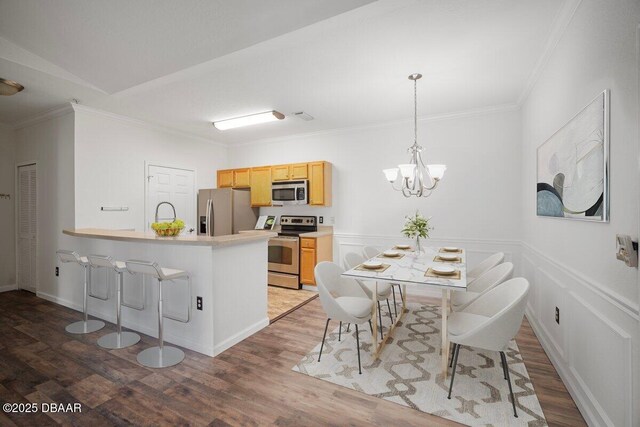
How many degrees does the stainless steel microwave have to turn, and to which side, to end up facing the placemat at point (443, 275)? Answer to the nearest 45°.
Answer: approximately 90° to its left

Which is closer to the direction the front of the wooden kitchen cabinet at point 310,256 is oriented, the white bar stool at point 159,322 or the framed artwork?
the white bar stool

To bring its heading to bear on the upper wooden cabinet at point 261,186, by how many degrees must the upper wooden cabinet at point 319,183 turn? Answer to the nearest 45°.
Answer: approximately 90° to its right

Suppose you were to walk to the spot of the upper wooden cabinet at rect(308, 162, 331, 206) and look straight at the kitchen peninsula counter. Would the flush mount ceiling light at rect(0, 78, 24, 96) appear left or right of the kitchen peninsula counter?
right

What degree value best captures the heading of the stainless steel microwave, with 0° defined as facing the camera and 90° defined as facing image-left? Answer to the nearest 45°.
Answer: approximately 45°

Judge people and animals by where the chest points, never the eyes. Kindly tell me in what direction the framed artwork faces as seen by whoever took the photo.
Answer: facing to the left of the viewer

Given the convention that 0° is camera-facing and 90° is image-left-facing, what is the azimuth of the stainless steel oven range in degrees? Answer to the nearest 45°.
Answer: approximately 45°

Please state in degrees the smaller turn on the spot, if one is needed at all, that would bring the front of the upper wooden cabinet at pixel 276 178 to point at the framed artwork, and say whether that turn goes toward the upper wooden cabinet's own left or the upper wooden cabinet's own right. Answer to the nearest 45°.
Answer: approximately 90° to the upper wooden cabinet's own left
